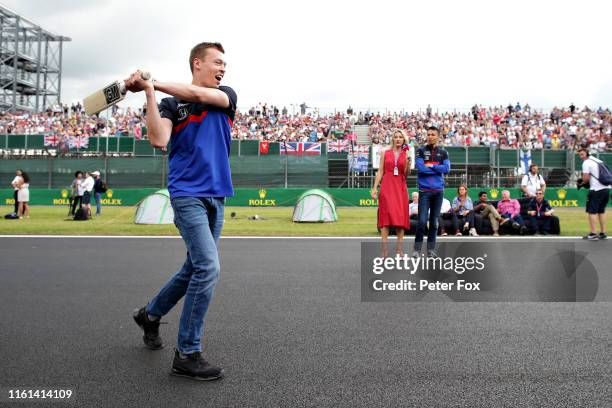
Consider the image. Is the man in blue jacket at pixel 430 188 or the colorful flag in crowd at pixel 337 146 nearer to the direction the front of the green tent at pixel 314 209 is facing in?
the man in blue jacket

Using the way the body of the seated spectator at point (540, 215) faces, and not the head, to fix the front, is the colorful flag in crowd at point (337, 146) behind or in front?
behind

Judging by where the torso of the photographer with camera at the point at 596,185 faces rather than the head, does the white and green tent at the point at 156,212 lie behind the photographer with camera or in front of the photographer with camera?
in front

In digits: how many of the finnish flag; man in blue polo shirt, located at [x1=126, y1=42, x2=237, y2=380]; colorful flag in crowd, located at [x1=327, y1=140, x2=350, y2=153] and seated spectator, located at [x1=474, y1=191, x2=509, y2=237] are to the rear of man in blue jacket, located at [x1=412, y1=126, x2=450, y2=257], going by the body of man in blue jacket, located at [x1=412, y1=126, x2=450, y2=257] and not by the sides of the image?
3

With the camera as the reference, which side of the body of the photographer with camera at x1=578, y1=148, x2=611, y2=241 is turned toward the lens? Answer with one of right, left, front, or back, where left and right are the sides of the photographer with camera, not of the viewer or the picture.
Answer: left
